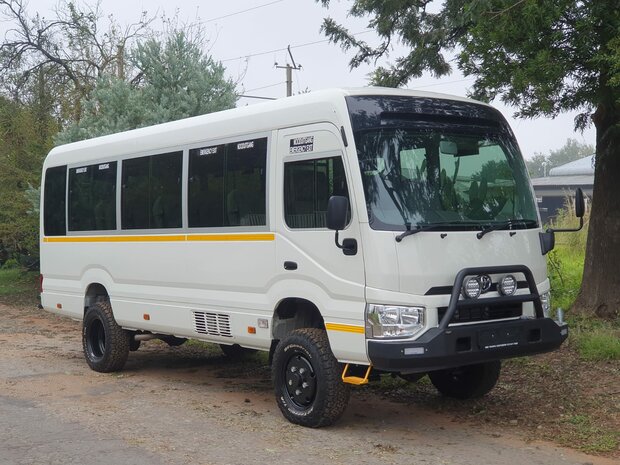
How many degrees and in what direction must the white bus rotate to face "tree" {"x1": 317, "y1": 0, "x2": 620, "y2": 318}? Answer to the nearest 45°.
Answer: approximately 90° to its left

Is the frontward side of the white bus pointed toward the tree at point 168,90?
no

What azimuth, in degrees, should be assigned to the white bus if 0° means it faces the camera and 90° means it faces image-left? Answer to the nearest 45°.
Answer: approximately 315°
